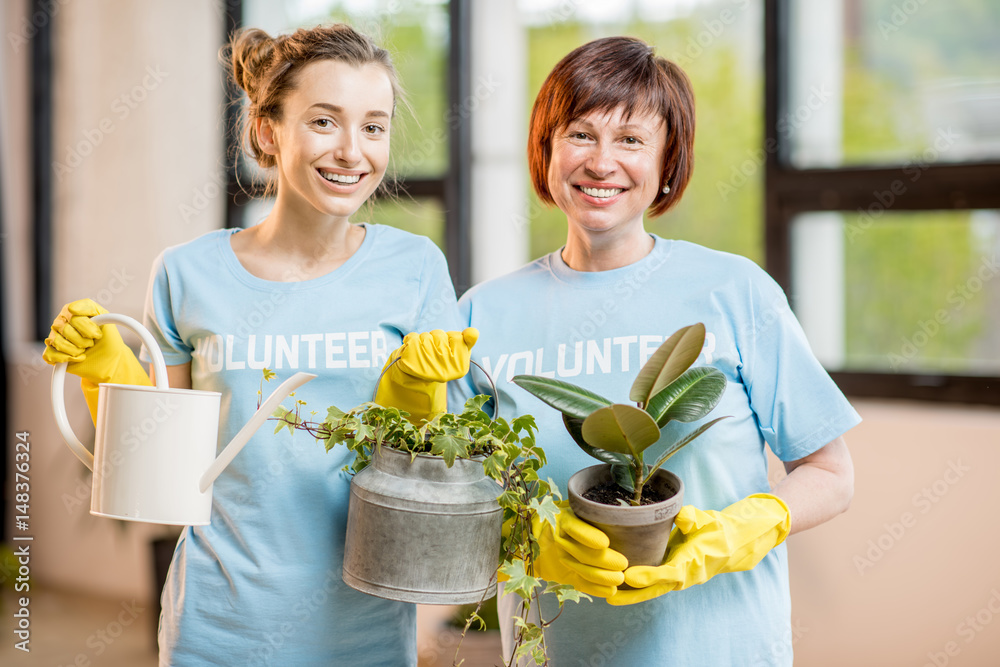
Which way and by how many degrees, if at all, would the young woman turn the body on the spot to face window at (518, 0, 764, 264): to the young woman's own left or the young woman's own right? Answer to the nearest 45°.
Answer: approximately 135° to the young woman's own left

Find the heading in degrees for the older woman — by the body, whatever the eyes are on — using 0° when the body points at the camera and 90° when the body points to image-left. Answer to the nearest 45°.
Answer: approximately 0°

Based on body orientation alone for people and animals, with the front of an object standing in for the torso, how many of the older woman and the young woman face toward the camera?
2

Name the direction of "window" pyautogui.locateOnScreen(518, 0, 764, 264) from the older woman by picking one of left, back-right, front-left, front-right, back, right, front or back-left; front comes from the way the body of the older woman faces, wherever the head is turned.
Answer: back

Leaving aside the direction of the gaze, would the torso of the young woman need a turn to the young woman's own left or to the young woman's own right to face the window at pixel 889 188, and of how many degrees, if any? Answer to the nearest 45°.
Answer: approximately 135° to the young woman's own left

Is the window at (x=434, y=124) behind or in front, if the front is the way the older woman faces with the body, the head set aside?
behind
